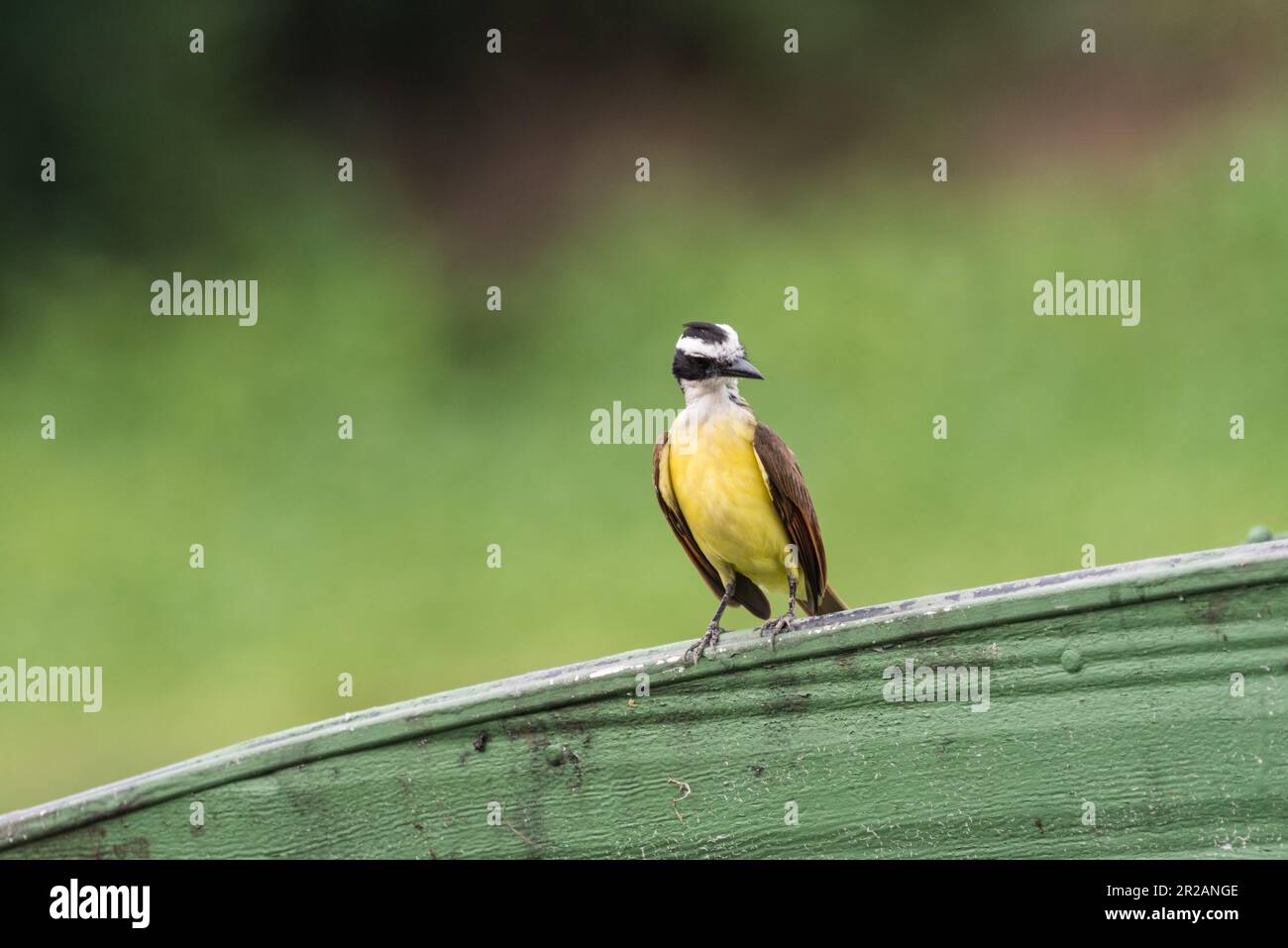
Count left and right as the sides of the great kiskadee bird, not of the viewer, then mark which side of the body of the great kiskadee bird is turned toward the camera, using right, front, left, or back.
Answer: front
